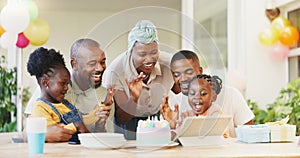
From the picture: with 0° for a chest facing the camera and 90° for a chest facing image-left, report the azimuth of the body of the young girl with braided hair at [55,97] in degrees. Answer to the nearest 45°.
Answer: approximately 315°

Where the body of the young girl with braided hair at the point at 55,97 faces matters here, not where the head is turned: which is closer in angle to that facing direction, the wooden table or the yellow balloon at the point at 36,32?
the wooden table

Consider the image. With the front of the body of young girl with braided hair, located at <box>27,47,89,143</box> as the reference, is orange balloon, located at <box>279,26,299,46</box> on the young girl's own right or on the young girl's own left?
on the young girl's own left

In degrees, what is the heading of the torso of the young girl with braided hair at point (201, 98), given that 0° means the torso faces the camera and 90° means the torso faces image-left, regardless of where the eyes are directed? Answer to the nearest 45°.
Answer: approximately 45°

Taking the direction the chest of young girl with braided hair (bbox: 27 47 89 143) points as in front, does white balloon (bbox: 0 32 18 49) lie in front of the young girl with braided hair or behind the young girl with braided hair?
behind

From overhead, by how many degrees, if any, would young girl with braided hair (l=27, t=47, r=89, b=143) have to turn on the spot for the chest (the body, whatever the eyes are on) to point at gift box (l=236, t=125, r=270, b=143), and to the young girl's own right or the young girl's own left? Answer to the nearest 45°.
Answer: approximately 45° to the young girl's own left
